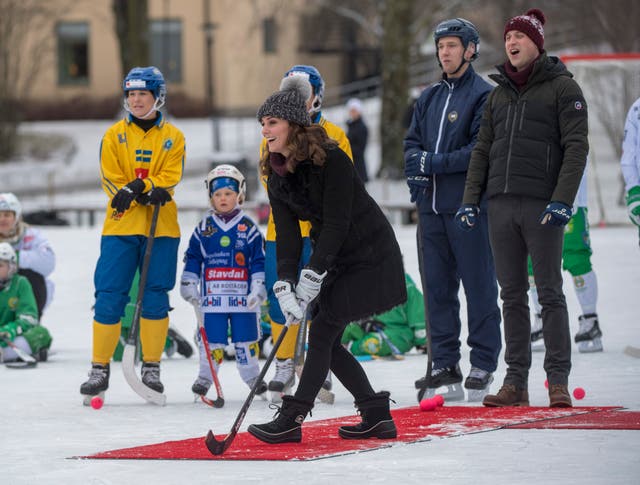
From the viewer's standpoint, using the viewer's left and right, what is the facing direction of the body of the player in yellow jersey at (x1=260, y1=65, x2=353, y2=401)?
facing the viewer and to the left of the viewer

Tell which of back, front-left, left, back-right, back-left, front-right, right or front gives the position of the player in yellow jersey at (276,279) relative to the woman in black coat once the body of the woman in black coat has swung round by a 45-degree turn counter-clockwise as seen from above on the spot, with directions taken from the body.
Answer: back-right

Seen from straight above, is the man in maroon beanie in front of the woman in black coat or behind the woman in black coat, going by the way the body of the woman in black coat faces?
behind

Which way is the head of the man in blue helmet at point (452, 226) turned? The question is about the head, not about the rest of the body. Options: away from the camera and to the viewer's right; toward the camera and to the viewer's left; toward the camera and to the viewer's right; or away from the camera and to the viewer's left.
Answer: toward the camera and to the viewer's left

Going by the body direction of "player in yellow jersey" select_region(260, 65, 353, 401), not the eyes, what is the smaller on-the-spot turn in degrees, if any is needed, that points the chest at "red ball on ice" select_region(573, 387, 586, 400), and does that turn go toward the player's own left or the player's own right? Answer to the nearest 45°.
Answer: approximately 135° to the player's own left

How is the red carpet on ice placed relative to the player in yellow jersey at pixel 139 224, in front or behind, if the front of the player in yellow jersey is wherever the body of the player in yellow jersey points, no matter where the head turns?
in front

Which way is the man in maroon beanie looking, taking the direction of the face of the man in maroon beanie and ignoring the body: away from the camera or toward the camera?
toward the camera

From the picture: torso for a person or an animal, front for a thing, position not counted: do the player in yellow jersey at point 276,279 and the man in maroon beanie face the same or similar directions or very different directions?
same or similar directions

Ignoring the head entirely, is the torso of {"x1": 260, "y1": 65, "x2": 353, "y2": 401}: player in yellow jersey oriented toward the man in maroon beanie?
no

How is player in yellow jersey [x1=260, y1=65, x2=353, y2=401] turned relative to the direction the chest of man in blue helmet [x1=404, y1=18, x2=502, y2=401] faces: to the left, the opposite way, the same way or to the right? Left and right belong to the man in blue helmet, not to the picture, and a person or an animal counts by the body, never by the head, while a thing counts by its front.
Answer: the same way

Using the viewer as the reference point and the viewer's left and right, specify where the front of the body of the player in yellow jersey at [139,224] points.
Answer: facing the viewer

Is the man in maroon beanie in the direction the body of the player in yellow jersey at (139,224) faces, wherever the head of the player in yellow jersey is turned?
no

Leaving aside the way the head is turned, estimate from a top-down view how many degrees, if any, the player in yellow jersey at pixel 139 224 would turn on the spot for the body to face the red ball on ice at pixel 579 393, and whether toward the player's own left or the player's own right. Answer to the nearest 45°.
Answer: approximately 45° to the player's own left
